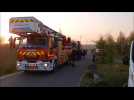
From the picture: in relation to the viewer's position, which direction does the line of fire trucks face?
facing the viewer and to the left of the viewer

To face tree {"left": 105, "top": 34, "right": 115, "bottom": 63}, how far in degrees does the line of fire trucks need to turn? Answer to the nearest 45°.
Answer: approximately 135° to its left

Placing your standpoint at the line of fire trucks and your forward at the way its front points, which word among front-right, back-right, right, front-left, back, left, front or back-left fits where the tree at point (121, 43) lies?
back-left
